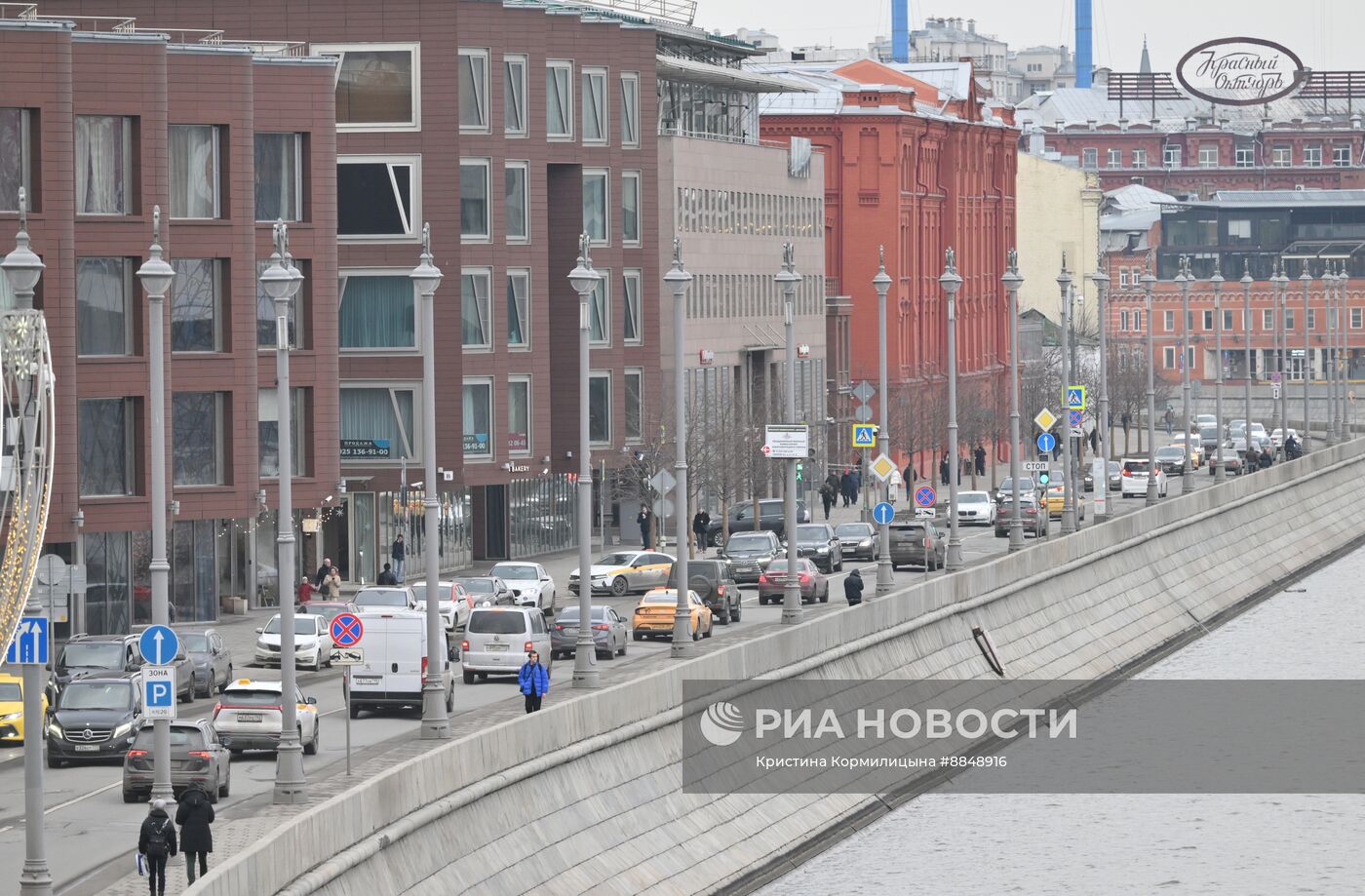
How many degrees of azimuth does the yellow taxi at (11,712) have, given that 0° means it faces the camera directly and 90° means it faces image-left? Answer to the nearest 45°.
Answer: approximately 45°

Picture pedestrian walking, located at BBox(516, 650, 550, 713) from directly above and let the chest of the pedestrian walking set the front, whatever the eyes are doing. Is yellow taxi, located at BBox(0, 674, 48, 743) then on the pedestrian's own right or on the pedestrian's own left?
on the pedestrian's own right

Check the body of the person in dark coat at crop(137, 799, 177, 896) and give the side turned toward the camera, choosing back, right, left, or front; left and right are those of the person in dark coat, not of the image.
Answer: back

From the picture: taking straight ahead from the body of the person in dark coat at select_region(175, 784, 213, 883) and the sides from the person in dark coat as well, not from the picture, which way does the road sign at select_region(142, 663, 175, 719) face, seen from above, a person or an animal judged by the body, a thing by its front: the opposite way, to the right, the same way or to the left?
the opposite way

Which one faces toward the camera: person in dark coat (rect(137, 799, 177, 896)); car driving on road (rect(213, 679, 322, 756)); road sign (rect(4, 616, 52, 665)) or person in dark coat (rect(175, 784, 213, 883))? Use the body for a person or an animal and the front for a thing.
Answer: the road sign

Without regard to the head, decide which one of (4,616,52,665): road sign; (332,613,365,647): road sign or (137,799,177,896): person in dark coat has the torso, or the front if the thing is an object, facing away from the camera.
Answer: the person in dark coat

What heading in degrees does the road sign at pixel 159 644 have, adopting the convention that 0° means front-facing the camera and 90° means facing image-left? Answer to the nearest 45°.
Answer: approximately 0°

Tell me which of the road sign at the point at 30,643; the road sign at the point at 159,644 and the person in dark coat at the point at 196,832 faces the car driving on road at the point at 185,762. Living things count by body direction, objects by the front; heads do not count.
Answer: the person in dark coat

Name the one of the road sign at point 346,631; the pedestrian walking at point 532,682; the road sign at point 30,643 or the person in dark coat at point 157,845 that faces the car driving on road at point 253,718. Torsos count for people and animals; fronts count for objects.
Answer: the person in dark coat

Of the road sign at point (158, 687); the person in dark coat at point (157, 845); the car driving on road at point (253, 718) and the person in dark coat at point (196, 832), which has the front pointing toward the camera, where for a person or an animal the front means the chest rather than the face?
the road sign
